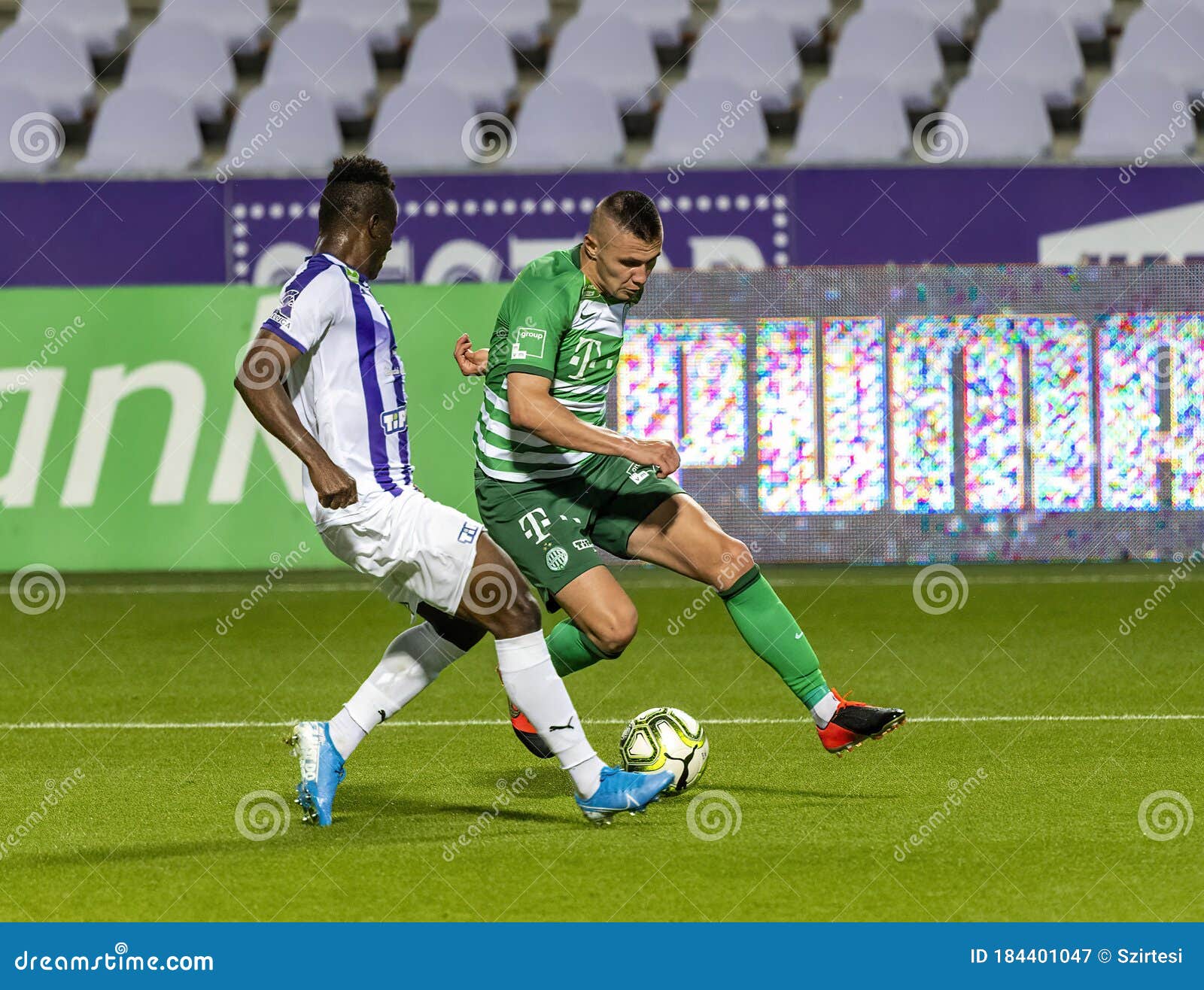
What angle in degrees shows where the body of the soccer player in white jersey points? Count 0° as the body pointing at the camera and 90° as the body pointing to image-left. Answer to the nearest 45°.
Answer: approximately 270°

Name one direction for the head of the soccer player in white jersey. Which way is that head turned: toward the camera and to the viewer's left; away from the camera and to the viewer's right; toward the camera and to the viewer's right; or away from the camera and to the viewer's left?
away from the camera and to the viewer's right

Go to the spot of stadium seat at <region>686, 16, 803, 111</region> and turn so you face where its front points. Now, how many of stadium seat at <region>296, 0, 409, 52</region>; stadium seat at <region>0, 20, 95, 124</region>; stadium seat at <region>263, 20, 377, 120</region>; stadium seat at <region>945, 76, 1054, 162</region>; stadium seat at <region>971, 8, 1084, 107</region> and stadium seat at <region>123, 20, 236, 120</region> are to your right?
4

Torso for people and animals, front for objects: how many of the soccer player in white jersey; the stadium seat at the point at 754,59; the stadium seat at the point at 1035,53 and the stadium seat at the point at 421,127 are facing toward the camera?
3

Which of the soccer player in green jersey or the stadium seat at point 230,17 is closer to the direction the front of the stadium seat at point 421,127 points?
the soccer player in green jersey

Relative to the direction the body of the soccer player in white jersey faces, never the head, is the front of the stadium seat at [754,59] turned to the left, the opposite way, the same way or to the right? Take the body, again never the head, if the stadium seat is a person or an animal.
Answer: to the right

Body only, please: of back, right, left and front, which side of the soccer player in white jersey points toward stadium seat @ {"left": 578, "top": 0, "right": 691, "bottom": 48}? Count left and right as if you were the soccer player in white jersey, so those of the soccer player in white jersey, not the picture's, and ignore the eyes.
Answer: left

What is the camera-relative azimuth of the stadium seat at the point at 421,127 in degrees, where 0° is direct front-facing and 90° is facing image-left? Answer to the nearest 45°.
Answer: approximately 0°

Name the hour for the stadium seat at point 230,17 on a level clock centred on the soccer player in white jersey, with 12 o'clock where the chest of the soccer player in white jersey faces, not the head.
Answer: The stadium seat is roughly at 9 o'clock from the soccer player in white jersey.

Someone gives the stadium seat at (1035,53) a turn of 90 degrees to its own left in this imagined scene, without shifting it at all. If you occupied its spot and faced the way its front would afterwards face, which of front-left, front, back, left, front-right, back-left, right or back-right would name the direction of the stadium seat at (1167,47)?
front

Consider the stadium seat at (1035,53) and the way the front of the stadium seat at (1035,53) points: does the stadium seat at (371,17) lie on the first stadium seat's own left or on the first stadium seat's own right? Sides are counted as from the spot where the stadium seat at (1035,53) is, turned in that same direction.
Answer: on the first stadium seat's own right
